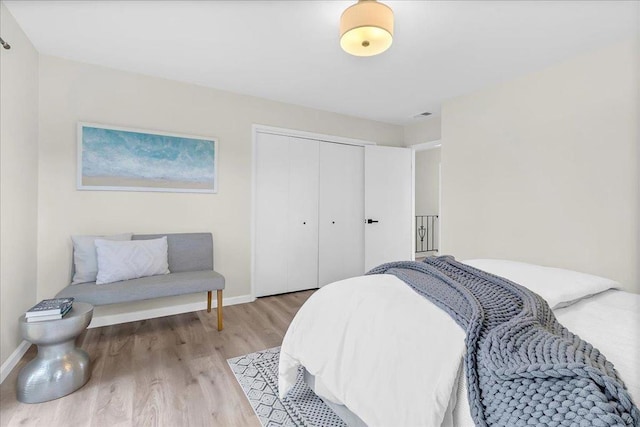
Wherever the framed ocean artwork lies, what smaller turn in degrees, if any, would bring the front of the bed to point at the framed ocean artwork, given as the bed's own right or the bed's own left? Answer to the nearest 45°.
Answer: approximately 45° to the bed's own right

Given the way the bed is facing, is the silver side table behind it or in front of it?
in front

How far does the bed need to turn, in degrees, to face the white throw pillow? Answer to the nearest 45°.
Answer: approximately 45° to its right

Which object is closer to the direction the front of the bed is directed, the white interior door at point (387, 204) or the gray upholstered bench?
the gray upholstered bench

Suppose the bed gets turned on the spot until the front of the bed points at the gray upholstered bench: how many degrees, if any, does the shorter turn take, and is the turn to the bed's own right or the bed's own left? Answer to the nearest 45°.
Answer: approximately 45° to the bed's own right

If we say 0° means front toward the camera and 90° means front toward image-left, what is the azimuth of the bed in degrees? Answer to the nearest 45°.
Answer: approximately 45°

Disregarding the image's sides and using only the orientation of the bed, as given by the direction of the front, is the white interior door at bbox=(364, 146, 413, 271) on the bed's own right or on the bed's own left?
on the bed's own right
